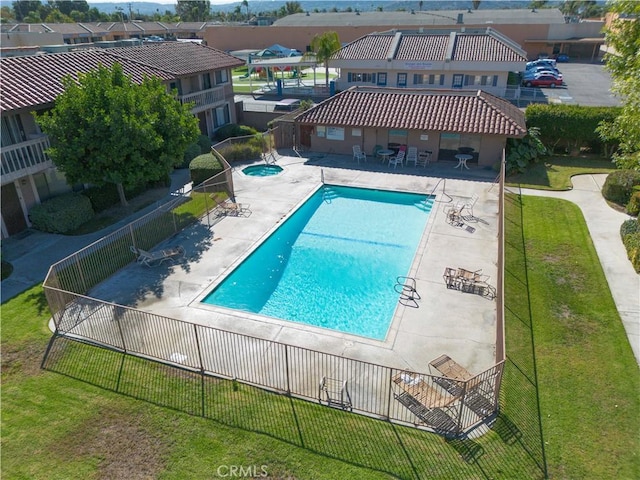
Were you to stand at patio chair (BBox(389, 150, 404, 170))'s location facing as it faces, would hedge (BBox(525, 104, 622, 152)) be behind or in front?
behind

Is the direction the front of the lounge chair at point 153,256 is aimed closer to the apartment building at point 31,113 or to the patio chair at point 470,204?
the patio chair

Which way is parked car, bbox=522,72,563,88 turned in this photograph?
to the viewer's left

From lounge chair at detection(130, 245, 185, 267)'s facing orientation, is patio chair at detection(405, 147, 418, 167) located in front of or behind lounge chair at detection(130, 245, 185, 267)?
in front

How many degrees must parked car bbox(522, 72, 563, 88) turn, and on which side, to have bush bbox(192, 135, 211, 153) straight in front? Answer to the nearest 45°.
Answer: approximately 45° to its left

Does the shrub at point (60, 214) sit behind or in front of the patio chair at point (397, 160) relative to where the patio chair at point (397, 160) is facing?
in front

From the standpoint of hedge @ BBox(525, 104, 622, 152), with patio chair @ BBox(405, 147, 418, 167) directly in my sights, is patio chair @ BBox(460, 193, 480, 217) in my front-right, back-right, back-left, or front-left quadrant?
front-left

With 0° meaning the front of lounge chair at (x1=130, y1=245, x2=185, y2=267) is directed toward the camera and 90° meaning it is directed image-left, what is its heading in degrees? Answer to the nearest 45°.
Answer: approximately 270°

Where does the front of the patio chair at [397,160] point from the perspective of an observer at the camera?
facing the viewer and to the left of the viewer

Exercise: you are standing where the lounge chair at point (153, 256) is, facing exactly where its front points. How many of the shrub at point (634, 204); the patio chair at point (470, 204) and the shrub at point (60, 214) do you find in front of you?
2

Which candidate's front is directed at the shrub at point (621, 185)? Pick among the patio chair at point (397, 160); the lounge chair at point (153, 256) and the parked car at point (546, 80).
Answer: the lounge chair

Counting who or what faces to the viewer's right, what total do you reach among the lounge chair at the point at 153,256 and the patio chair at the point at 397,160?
1

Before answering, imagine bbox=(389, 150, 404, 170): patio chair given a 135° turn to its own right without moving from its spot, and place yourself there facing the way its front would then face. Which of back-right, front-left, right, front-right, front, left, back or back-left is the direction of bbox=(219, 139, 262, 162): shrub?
left
